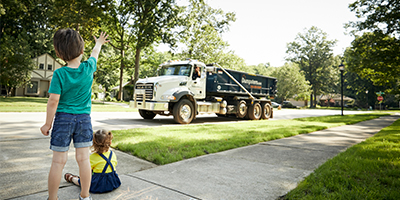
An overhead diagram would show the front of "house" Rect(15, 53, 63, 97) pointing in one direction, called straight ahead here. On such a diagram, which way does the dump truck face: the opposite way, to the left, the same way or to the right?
to the right

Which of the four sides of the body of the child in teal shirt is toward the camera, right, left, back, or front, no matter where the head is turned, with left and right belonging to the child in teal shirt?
back

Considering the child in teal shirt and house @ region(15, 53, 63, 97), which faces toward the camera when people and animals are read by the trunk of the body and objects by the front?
the house

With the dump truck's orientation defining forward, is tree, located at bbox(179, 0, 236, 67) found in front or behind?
behind

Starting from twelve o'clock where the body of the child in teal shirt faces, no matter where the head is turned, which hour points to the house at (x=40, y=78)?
The house is roughly at 12 o'clock from the child in teal shirt.

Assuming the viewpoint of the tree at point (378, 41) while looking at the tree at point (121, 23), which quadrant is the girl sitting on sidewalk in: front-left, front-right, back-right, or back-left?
front-left

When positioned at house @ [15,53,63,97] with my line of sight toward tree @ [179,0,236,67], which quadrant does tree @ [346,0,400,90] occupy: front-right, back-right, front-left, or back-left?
front-right

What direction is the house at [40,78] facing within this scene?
toward the camera

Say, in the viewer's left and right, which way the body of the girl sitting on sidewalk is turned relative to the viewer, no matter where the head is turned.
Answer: facing away from the viewer and to the left of the viewer

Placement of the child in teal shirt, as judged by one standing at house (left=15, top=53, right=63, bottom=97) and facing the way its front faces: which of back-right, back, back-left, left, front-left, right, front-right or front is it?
front

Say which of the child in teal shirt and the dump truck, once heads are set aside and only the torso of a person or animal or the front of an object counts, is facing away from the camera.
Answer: the child in teal shirt

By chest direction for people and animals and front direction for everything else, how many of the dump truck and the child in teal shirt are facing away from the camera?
1

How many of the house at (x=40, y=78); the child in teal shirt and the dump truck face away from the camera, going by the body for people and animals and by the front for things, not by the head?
1

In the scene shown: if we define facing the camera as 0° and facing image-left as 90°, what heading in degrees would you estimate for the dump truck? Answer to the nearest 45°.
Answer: approximately 45°

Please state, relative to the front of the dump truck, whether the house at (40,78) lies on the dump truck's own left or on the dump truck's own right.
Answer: on the dump truck's own right
